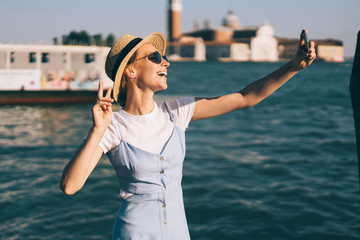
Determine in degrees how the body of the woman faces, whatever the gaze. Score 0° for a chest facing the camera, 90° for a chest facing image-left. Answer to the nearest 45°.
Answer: approximately 315°
